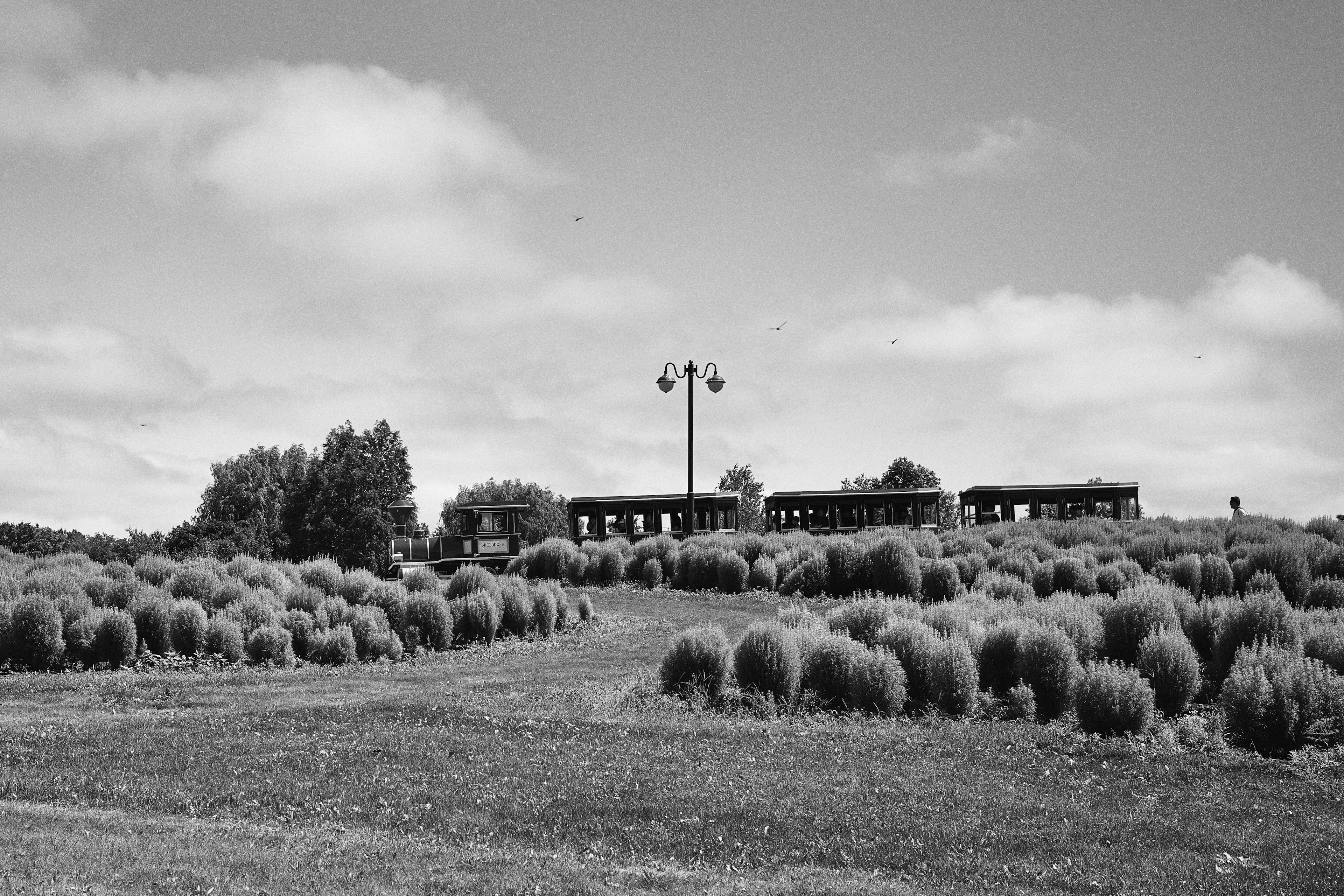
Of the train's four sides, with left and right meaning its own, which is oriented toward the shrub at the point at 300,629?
left

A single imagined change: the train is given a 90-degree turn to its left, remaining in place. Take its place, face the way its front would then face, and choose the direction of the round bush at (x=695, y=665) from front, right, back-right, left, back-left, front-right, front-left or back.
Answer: front

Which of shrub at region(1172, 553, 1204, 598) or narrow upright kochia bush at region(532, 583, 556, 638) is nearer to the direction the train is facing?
the narrow upright kochia bush

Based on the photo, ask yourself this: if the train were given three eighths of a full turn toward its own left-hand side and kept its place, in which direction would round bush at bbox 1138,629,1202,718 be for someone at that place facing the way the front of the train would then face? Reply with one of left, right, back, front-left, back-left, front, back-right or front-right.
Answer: front-right

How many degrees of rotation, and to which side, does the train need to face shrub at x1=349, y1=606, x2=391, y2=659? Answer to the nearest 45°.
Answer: approximately 90° to its left

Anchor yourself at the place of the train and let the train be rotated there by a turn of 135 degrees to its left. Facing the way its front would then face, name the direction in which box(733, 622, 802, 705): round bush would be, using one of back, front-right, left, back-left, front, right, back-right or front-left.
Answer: front-right

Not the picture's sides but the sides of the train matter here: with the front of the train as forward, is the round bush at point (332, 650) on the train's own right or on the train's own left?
on the train's own left

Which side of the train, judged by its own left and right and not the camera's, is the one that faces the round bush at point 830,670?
left

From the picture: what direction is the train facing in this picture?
to the viewer's left

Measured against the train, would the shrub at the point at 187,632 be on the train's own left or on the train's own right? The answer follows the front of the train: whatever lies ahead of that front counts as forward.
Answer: on the train's own left

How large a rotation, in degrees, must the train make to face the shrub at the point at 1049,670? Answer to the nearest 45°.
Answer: approximately 90° to its left

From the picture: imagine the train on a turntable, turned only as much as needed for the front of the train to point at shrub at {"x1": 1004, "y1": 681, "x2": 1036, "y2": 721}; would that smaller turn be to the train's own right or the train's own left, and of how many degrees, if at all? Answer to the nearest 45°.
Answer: approximately 90° to the train's own left
